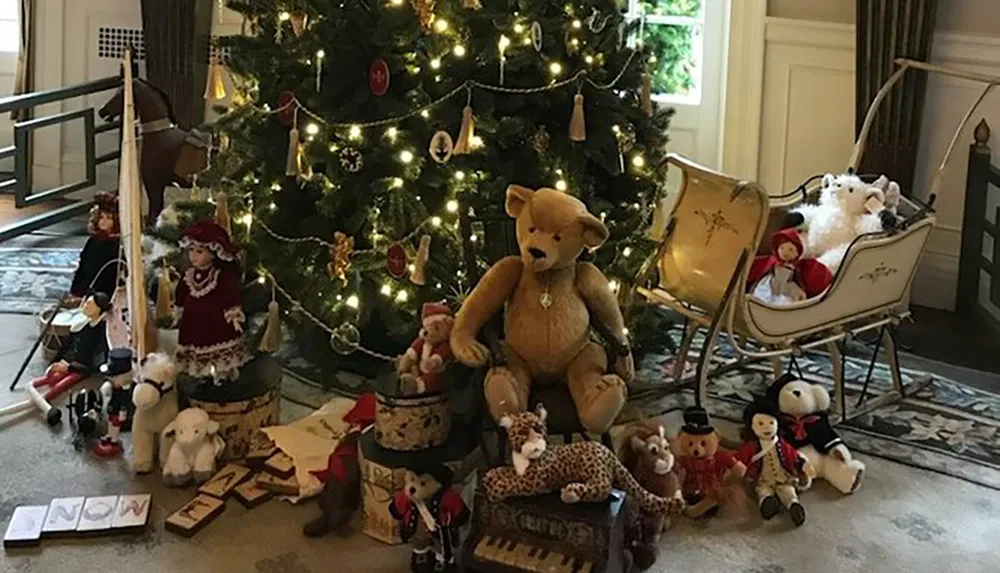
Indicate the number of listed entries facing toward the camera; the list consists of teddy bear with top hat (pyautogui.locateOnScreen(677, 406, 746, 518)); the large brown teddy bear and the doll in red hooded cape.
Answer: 3

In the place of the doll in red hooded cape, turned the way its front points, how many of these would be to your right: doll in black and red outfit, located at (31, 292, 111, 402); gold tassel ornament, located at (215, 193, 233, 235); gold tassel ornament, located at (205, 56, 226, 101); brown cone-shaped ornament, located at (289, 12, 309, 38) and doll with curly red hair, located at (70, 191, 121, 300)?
5

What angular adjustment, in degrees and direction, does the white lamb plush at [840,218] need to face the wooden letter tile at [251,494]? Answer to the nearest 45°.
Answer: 0° — it already faces it

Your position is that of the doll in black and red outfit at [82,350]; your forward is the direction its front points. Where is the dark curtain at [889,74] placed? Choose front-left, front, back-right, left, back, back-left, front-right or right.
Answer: back-left

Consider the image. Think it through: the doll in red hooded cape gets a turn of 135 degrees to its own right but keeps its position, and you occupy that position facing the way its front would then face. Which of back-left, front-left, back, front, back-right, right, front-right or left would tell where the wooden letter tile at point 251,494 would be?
left

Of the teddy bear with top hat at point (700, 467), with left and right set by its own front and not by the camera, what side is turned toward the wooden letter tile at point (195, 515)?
right

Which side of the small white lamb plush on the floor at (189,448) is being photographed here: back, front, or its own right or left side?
front

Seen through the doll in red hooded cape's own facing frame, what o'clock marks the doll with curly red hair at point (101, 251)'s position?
The doll with curly red hair is roughly at 3 o'clock from the doll in red hooded cape.

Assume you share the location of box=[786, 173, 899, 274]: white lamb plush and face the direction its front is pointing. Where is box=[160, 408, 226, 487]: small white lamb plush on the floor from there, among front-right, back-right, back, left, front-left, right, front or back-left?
front

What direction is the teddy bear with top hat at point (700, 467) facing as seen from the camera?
toward the camera

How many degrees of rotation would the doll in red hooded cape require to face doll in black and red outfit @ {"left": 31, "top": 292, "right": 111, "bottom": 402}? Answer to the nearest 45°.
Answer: approximately 90° to its right

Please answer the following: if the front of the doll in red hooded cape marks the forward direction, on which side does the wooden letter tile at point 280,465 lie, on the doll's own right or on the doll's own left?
on the doll's own right

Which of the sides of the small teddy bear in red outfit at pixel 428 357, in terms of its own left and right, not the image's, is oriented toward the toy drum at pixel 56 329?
right

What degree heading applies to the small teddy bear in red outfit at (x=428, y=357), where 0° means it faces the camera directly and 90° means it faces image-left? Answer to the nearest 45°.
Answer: approximately 45°
